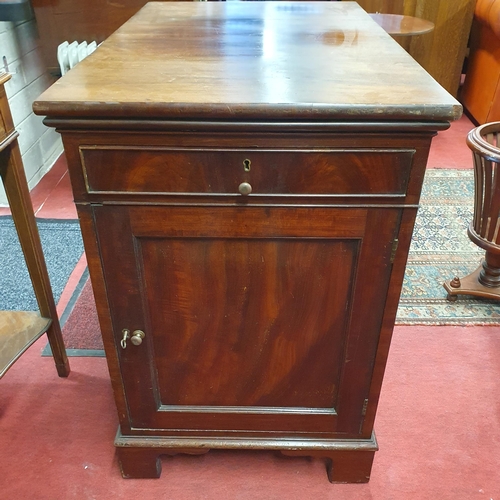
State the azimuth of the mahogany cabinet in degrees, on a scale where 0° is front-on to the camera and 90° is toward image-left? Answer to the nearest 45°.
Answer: approximately 0°

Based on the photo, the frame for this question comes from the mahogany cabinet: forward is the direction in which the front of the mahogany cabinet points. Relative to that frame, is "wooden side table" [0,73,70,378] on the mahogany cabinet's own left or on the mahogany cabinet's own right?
on the mahogany cabinet's own right
